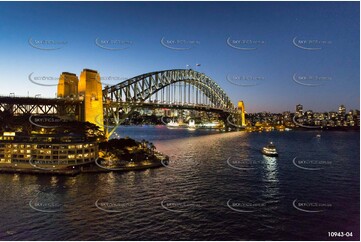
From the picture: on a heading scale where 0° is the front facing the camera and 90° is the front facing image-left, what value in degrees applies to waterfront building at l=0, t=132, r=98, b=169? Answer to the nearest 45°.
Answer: approximately 0°
